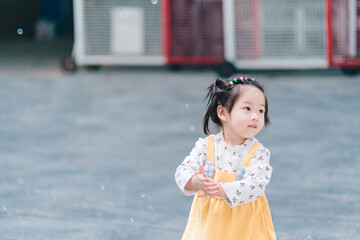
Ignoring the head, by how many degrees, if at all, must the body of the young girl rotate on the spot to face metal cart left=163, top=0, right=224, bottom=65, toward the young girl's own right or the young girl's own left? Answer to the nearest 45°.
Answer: approximately 180°

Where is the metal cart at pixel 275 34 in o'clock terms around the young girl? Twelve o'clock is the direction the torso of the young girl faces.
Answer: The metal cart is roughly at 6 o'clock from the young girl.

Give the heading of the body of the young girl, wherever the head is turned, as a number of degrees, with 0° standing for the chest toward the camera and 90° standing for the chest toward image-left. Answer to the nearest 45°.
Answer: approximately 0°

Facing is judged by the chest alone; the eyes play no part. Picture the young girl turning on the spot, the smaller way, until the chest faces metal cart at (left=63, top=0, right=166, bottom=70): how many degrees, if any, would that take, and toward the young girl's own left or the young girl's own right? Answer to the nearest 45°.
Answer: approximately 180°

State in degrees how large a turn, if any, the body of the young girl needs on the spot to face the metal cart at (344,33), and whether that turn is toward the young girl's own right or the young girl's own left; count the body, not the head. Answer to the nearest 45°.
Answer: approximately 180°

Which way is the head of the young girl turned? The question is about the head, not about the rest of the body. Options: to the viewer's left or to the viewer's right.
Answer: to the viewer's right
